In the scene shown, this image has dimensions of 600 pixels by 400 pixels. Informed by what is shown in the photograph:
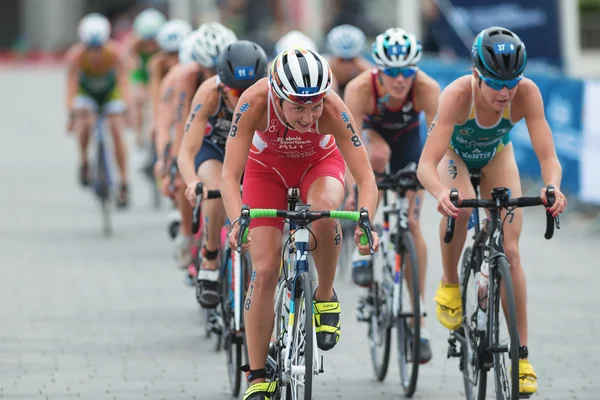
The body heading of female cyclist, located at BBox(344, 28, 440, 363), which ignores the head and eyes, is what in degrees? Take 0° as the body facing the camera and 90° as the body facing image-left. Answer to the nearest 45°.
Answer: approximately 0°

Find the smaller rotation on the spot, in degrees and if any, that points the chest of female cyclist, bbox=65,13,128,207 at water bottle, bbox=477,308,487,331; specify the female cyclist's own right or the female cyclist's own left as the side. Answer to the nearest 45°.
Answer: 0° — they already face it

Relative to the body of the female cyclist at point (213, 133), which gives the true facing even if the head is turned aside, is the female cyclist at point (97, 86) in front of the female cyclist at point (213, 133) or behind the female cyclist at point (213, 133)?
behind

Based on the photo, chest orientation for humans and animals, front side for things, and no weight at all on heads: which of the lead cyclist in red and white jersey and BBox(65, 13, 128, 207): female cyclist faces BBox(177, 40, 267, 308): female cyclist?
BBox(65, 13, 128, 207): female cyclist

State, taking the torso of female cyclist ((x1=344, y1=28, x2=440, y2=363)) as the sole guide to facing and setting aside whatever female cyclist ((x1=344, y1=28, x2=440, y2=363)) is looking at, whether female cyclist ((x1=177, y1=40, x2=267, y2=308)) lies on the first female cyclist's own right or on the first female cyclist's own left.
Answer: on the first female cyclist's own right

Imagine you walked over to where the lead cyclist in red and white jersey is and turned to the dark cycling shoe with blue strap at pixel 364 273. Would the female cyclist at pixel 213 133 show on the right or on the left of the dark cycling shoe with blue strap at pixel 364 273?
left

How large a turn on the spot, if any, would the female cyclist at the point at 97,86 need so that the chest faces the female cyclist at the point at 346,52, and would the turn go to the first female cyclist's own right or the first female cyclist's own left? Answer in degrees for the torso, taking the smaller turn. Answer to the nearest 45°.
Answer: approximately 45° to the first female cyclist's own left

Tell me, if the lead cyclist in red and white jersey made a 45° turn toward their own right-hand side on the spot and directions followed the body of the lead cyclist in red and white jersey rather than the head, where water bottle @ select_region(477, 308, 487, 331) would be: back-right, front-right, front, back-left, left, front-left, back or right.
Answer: back-left

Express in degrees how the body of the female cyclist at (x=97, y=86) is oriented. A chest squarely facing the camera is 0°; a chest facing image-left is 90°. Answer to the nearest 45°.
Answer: approximately 0°

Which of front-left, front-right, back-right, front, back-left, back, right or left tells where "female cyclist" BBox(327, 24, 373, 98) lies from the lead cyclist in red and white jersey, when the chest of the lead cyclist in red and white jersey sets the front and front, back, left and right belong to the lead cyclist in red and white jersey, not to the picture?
back
